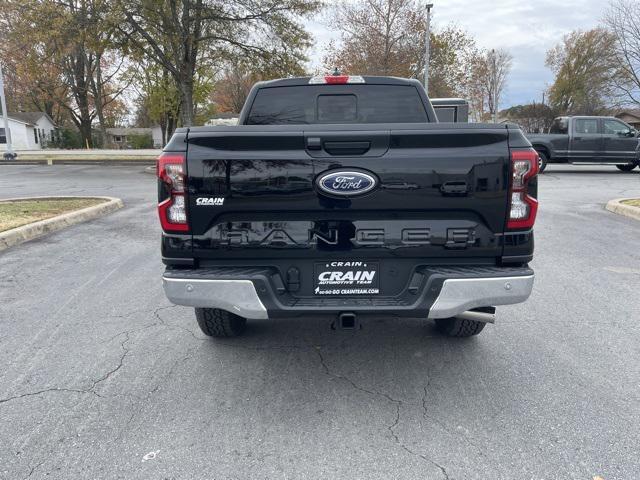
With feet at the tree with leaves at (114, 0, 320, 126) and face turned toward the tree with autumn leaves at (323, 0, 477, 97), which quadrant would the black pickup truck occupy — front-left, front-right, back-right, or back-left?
back-right

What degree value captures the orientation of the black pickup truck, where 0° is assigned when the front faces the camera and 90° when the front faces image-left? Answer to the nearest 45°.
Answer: approximately 180°

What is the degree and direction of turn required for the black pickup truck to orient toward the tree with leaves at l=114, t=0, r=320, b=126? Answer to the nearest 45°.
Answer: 0° — it already faces it

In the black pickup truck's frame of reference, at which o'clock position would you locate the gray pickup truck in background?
The gray pickup truck in background is roughly at 1 o'clock from the black pickup truck.

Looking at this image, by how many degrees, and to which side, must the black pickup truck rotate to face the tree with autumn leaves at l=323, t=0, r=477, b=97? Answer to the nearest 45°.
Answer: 0° — it already faces it

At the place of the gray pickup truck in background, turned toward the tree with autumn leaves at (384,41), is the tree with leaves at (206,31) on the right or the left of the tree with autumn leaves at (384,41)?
left

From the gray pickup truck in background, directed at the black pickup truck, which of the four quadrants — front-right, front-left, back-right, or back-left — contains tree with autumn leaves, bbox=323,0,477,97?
back-right
